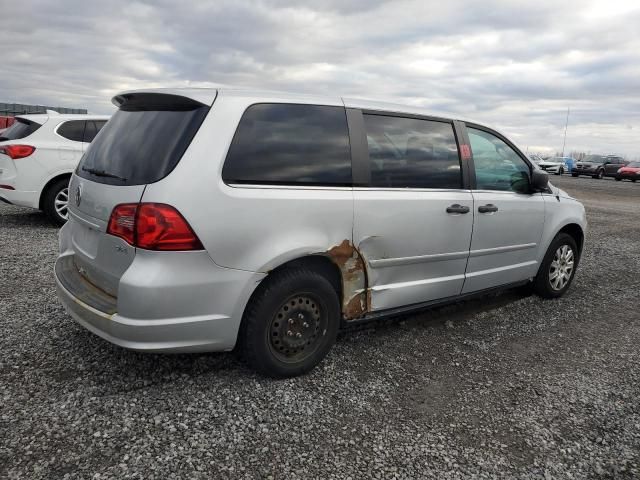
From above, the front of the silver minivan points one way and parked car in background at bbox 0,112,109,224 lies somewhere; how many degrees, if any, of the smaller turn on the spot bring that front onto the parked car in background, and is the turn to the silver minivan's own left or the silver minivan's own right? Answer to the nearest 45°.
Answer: approximately 90° to the silver minivan's own left

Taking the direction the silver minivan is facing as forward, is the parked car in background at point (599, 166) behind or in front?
in front

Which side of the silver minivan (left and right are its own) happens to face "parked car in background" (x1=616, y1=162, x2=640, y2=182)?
front

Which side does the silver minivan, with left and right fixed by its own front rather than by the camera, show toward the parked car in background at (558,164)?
front

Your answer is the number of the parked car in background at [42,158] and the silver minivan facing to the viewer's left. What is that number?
0

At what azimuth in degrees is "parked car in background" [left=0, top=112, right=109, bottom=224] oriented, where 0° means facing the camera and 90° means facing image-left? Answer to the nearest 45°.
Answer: approximately 225°

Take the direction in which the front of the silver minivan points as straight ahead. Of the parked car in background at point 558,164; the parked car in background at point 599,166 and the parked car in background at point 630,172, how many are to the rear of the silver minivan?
0

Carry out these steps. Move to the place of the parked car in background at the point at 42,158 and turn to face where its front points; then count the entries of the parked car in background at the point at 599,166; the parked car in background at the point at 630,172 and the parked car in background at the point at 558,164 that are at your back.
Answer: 0

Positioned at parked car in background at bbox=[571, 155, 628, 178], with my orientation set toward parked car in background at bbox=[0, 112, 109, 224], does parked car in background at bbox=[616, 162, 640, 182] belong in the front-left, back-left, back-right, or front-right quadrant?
front-left

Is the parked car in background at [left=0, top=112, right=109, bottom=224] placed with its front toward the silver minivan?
no

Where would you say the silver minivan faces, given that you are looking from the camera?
facing away from the viewer and to the right of the viewer

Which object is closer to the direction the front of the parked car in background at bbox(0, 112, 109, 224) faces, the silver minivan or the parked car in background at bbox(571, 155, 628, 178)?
the parked car in background

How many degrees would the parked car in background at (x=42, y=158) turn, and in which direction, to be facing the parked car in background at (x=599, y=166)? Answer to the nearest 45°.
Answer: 0° — it already faces it
